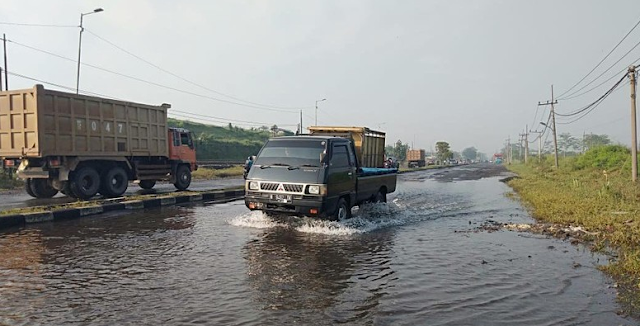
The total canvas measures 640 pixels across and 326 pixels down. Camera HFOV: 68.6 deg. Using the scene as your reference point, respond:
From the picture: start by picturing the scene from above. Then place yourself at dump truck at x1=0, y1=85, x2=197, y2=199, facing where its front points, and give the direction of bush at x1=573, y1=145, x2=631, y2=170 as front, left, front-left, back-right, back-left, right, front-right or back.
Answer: front-right

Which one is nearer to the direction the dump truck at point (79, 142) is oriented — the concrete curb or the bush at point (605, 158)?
the bush

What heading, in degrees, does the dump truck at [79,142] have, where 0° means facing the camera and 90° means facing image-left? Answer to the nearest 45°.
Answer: approximately 225°
